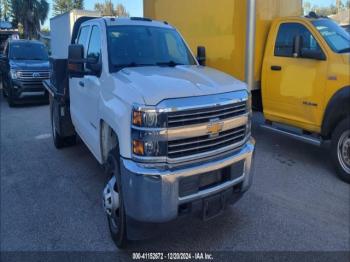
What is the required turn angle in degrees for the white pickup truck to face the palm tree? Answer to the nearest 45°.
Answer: approximately 135° to its left

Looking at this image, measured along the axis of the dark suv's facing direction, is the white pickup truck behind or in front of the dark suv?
in front

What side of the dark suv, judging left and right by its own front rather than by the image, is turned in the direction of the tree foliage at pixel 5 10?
back

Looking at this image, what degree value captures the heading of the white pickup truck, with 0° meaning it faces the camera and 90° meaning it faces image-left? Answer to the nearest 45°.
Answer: approximately 315°

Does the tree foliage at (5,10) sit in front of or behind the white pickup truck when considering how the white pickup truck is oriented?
behind

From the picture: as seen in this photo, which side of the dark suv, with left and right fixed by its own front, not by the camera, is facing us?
front

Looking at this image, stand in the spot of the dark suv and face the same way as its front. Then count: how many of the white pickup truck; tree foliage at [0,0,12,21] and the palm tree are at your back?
2

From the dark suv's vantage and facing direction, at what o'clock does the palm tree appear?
The palm tree is roughly at 6 o'clock from the dark suv.

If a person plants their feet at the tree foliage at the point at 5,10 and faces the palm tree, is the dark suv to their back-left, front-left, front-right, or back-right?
front-right

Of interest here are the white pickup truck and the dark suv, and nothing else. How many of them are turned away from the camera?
0
